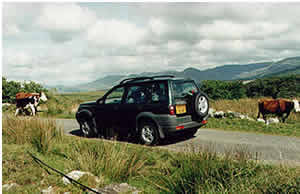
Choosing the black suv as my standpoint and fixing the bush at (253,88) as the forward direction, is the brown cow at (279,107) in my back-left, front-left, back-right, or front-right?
front-right

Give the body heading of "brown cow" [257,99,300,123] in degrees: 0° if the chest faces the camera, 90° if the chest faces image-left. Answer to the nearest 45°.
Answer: approximately 270°

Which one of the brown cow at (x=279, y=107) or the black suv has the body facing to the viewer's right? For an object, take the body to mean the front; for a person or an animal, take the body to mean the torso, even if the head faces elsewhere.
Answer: the brown cow

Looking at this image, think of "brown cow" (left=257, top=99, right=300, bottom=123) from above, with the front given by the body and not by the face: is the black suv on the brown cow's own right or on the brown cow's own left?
on the brown cow's own right

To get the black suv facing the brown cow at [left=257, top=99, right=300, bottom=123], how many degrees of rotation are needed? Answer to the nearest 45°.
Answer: approximately 90° to its right

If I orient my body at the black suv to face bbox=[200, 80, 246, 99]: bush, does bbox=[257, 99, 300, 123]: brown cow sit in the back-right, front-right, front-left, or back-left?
front-right

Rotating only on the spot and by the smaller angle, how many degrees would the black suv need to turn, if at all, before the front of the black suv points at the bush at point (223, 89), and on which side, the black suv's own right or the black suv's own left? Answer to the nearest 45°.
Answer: approximately 45° to the black suv's own right

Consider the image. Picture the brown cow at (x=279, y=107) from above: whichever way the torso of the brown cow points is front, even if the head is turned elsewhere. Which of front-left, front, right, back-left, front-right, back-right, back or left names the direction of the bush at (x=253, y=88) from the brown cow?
left

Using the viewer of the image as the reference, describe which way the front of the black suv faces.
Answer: facing away from the viewer and to the left of the viewer

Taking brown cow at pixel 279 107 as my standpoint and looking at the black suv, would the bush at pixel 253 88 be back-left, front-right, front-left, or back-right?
back-right

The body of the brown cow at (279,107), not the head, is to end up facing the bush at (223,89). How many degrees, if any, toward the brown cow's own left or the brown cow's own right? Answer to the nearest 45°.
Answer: approximately 90° to the brown cow's own left
